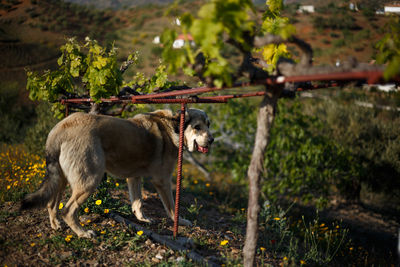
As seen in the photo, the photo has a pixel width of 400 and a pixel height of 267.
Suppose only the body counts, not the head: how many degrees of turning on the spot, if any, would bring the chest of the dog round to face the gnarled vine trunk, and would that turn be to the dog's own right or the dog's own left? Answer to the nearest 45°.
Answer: approximately 45° to the dog's own right

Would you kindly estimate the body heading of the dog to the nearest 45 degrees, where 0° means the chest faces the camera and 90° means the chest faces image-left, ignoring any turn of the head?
approximately 270°
